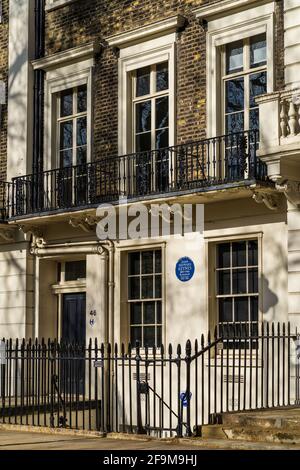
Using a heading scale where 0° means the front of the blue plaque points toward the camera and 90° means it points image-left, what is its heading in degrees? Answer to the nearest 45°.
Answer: approximately 45°
